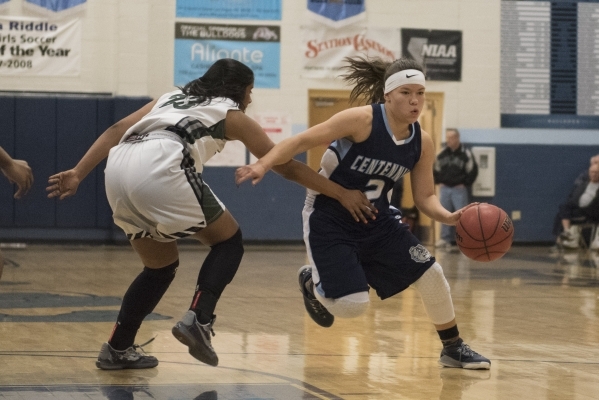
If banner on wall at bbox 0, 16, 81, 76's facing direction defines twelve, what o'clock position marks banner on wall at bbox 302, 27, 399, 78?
banner on wall at bbox 302, 27, 399, 78 is roughly at 9 o'clock from banner on wall at bbox 0, 16, 81, 76.

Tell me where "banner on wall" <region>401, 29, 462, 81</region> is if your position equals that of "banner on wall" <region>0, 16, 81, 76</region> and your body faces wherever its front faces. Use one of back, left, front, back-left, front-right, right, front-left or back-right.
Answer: left

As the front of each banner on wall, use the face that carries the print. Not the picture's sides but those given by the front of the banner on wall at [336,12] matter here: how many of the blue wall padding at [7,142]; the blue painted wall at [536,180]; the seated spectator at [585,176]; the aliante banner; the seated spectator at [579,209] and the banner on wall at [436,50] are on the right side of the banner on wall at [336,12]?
2

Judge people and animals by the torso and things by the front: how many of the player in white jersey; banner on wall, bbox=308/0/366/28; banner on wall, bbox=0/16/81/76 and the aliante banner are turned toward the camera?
3

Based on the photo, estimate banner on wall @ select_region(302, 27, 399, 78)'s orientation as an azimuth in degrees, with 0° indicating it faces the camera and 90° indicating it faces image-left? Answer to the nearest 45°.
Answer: approximately 0°

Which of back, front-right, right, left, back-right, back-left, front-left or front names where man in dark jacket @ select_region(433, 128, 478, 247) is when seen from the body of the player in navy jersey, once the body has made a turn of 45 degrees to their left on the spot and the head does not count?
left

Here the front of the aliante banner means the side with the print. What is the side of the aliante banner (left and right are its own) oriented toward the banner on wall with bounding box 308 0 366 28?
left

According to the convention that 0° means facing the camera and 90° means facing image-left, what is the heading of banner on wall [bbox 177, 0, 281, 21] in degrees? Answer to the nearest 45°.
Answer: approximately 0°

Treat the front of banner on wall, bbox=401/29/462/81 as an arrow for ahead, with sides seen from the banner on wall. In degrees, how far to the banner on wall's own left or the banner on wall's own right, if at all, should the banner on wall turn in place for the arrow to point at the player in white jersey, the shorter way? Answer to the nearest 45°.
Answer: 0° — it already faces them

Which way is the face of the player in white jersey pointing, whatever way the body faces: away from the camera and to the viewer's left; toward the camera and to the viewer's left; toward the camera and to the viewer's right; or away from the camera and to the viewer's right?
away from the camera and to the viewer's right
